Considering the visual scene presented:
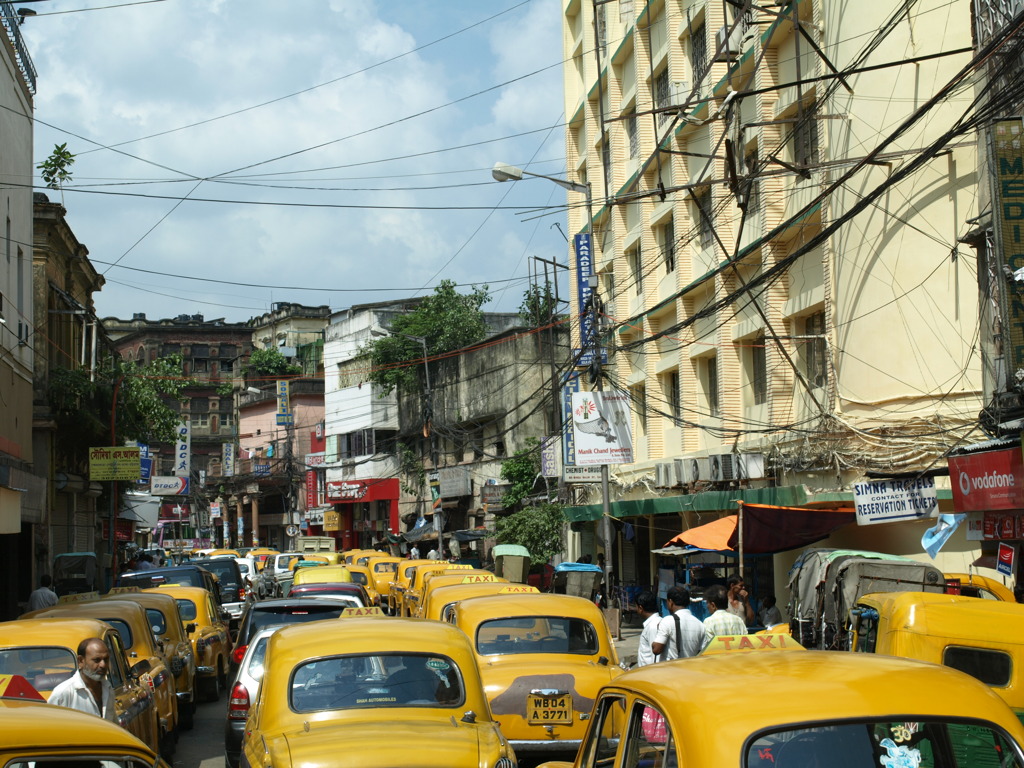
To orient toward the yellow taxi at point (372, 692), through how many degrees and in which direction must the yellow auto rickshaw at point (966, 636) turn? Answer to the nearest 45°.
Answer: approximately 90° to its left

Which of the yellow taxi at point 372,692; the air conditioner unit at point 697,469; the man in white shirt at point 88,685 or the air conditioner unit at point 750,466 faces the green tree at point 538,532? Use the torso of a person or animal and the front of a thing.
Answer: the yellow taxi

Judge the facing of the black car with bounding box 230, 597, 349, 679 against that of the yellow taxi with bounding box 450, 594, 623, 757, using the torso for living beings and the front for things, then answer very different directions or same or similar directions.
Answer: same or similar directions

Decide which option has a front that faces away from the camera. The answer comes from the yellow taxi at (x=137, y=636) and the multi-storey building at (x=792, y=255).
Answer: the yellow taxi

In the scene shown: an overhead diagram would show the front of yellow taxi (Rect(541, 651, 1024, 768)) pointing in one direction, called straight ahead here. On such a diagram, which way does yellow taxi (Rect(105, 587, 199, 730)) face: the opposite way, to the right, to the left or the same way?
the same way

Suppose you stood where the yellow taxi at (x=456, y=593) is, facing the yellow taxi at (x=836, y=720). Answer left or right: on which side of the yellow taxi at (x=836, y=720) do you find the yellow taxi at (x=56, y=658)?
right

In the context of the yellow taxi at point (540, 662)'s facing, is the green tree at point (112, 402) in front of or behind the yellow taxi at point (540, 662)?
in front

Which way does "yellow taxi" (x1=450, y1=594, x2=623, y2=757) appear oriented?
away from the camera

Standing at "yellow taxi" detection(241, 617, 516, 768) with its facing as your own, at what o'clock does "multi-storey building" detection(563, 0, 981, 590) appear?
The multi-storey building is roughly at 1 o'clock from the yellow taxi.

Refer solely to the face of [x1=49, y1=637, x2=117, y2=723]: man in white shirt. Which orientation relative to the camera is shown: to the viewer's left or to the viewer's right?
to the viewer's right

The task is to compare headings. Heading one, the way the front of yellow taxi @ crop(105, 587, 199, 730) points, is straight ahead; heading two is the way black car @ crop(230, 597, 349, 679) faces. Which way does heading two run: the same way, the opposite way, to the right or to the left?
the same way

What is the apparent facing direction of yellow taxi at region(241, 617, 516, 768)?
away from the camera

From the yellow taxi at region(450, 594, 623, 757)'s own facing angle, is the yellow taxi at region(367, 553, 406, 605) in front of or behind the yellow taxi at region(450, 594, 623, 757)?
in front

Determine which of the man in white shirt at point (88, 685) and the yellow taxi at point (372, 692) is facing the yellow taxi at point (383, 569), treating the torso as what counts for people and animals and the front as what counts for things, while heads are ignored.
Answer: the yellow taxi at point (372, 692)

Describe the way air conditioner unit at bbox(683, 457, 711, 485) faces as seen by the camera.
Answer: facing the viewer and to the left of the viewer

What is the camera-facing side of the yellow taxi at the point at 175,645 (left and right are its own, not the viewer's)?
back

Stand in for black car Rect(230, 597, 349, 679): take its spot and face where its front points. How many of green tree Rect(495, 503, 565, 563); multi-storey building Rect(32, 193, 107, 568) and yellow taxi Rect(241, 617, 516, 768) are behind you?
1

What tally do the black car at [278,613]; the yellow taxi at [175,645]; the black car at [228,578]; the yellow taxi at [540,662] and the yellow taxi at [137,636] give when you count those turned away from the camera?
5
